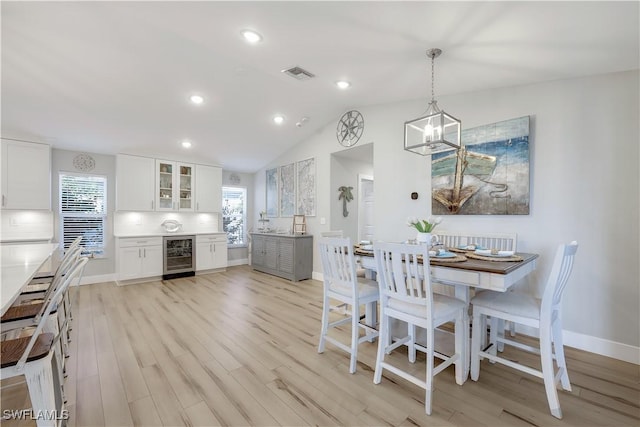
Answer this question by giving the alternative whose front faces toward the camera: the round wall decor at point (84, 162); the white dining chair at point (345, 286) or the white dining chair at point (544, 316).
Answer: the round wall decor

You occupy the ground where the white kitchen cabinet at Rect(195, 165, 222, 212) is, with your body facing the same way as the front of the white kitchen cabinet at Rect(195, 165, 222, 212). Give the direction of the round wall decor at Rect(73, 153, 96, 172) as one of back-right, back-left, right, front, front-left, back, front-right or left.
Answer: right

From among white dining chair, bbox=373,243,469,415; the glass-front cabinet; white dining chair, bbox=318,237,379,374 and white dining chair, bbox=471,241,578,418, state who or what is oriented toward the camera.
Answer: the glass-front cabinet

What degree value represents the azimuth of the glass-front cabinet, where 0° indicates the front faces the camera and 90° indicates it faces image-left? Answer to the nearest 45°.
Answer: approximately 0°

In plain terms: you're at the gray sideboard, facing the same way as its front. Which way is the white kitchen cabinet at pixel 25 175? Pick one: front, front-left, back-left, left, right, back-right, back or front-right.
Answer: front-right

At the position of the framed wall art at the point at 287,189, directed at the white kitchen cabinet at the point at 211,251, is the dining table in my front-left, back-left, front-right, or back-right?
back-left

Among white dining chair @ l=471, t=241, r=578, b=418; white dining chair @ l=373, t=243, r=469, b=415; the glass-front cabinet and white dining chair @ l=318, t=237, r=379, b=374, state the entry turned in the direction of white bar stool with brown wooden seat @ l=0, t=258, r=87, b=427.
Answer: the glass-front cabinet

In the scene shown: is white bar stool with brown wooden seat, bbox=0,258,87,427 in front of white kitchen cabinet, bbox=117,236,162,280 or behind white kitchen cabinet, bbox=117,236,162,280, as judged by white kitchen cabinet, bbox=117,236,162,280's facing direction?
in front

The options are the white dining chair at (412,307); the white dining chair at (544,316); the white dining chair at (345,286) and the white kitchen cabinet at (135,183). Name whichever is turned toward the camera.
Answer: the white kitchen cabinet

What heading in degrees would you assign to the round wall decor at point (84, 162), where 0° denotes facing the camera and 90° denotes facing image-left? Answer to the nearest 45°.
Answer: approximately 0°
